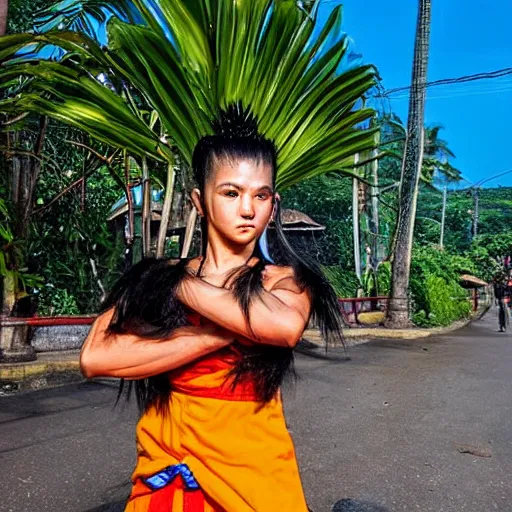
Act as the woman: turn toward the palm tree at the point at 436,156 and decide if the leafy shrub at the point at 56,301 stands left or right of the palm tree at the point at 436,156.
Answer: left

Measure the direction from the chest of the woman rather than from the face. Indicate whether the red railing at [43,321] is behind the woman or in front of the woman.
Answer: behind

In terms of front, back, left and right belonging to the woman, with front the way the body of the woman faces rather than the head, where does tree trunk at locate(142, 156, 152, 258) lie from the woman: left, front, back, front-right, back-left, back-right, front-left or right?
back

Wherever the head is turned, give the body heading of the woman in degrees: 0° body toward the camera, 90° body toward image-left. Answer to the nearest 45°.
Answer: approximately 0°

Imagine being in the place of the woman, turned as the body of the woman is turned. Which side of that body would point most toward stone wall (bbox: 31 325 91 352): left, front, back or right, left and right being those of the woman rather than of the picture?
back

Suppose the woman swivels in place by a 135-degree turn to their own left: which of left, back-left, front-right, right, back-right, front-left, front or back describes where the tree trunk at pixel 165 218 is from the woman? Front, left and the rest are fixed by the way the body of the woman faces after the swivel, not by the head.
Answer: front-left

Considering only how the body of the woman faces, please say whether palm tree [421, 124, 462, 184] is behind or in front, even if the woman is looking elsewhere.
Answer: behind

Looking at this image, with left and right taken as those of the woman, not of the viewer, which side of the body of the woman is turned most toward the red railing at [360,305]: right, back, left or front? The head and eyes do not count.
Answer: back

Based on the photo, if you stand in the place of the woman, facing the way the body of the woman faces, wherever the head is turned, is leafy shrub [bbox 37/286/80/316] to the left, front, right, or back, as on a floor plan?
back
